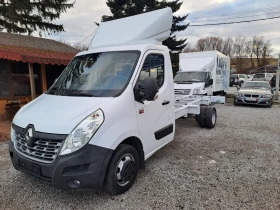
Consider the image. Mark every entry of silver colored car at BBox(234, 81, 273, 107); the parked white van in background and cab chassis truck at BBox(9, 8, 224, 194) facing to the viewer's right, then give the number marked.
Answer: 0

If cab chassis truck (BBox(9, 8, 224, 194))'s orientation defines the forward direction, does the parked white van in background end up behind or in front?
behind

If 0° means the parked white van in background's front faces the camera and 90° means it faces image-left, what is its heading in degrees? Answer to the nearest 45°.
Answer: approximately 45°

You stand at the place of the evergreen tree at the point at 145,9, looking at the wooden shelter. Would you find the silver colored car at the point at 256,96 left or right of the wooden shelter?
left

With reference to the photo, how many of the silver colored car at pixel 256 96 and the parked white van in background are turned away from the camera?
0

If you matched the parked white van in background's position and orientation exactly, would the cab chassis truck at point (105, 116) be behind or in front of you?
in front

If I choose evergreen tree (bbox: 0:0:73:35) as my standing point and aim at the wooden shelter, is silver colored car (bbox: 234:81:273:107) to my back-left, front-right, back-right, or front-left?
front-left

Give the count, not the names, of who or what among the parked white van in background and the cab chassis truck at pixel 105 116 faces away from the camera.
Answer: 0

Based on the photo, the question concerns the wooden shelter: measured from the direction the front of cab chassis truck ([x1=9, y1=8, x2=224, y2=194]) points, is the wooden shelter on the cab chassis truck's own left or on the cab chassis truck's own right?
on the cab chassis truck's own right

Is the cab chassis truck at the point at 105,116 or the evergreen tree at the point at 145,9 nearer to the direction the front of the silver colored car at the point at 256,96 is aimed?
the cab chassis truck

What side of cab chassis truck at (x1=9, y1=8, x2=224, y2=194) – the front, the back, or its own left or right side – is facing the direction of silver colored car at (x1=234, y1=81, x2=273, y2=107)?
back

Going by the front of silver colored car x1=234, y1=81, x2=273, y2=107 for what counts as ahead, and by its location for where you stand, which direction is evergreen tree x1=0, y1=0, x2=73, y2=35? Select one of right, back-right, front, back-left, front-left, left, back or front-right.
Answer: right

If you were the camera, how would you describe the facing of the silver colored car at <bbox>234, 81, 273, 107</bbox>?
facing the viewer

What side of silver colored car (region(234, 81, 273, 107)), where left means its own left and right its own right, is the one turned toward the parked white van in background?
right
